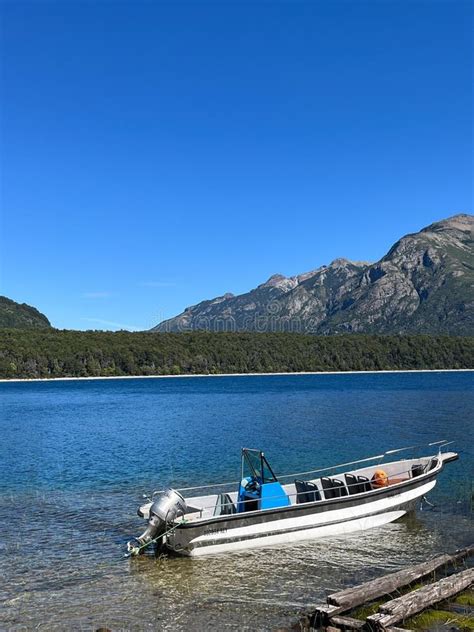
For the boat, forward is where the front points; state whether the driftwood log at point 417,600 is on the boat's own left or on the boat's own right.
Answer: on the boat's own right

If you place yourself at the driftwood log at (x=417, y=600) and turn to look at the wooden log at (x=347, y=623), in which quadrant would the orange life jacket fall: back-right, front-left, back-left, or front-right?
back-right

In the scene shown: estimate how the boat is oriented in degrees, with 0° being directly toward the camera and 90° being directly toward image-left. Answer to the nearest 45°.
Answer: approximately 225°

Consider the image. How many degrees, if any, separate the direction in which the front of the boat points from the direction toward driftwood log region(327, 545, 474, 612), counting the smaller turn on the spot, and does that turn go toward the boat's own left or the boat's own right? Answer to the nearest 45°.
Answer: approximately 135° to the boat's own right

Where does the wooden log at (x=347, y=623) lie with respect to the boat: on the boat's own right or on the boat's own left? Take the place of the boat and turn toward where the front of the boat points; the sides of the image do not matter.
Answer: on the boat's own right
